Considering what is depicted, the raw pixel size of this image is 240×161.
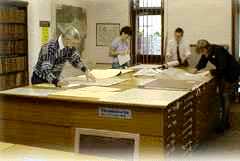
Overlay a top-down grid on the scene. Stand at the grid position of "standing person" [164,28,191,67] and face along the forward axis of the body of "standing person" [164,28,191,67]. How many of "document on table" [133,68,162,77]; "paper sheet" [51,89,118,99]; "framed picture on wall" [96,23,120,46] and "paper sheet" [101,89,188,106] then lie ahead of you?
3

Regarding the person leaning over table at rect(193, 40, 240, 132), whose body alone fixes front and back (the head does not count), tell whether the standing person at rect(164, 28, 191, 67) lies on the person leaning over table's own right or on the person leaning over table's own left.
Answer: on the person leaning over table's own right

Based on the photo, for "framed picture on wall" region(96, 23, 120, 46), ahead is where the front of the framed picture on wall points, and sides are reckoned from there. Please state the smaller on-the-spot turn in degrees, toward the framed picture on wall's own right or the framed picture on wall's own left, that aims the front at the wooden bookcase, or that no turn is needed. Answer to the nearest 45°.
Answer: approximately 45° to the framed picture on wall's own right

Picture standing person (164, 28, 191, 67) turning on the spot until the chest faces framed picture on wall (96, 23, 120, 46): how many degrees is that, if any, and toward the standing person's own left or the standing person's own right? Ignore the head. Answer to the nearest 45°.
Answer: approximately 135° to the standing person's own right

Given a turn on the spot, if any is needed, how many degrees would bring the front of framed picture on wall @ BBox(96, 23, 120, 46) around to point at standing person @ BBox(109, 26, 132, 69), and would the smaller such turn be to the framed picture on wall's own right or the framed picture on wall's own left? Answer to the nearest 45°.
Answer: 0° — it already faces them

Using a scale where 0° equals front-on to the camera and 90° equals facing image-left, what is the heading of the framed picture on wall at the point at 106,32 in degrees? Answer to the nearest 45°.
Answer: approximately 0°

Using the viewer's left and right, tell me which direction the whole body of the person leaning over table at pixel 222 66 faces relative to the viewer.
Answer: facing to the left of the viewer

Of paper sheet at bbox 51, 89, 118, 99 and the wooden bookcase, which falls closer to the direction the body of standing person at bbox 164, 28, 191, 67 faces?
the paper sheet

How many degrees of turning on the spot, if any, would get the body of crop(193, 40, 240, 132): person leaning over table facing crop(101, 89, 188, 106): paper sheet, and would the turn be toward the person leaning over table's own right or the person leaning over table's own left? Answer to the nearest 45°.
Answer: approximately 90° to the person leaning over table's own left
